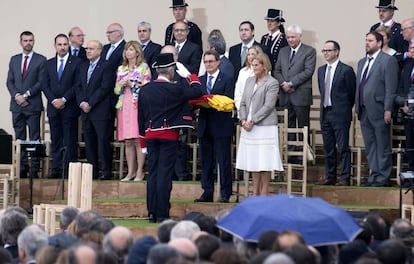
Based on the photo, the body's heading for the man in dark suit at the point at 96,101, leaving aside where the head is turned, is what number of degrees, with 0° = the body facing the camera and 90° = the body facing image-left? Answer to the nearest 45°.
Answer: approximately 45°

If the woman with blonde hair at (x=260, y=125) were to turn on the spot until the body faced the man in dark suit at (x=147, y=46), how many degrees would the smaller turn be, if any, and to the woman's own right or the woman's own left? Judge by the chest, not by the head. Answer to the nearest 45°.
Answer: approximately 90° to the woman's own right

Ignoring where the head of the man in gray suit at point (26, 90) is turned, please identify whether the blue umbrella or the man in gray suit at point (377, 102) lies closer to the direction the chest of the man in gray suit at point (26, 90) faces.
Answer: the blue umbrella

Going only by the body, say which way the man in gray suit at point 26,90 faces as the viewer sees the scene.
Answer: toward the camera

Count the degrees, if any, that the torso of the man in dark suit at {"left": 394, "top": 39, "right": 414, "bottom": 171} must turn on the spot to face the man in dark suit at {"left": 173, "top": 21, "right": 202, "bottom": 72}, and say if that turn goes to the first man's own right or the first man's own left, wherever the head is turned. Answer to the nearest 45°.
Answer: approximately 45° to the first man's own right

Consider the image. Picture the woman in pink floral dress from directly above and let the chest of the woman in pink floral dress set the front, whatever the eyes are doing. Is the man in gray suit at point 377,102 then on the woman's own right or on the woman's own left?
on the woman's own left

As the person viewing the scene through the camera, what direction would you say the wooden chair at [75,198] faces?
facing the viewer and to the left of the viewer

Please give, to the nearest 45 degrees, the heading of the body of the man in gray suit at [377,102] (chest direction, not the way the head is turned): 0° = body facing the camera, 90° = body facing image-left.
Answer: approximately 45°

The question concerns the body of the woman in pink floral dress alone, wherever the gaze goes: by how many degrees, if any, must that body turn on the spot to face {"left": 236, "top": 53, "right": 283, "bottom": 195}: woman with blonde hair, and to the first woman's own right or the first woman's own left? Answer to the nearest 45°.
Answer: approximately 90° to the first woman's own left
